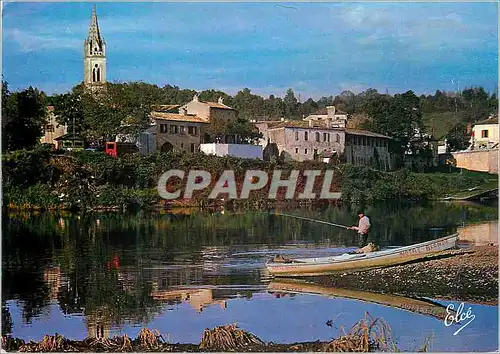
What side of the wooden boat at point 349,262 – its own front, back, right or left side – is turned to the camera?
right

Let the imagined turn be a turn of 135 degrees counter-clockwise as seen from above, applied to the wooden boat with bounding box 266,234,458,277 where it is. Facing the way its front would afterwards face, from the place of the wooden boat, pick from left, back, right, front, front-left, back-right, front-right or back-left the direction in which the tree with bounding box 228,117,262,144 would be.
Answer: front

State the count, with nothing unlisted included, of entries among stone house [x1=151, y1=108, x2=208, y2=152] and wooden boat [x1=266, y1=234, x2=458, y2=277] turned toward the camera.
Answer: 1

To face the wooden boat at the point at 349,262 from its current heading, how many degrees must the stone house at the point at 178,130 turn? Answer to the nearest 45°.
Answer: approximately 45° to its left

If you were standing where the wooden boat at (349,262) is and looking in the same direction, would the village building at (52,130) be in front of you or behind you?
behind

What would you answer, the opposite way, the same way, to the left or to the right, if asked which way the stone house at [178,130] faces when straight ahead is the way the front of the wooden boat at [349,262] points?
to the right

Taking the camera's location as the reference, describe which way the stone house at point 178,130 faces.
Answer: facing the viewer

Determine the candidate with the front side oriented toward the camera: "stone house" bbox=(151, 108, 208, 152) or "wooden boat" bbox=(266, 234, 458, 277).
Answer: the stone house
